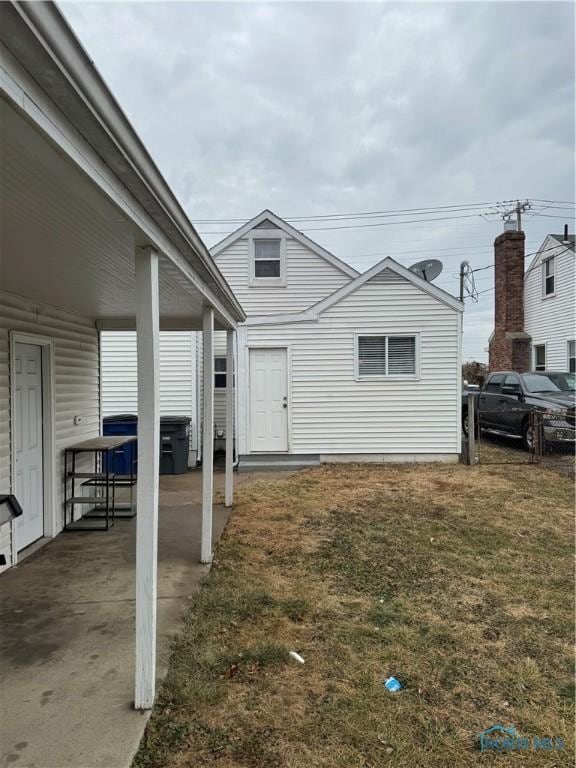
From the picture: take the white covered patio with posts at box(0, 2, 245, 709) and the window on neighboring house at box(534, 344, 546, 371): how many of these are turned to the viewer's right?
1

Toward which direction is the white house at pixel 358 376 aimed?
toward the camera

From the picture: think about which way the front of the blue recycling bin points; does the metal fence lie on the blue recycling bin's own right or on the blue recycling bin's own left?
on the blue recycling bin's own left

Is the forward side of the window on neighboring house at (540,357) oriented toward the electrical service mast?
no

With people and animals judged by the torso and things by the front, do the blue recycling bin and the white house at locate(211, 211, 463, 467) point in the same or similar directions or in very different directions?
same or similar directions

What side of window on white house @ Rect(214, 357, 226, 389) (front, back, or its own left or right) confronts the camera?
front

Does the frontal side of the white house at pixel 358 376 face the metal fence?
no

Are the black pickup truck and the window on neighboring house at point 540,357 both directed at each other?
no

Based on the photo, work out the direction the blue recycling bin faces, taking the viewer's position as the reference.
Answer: facing the viewer

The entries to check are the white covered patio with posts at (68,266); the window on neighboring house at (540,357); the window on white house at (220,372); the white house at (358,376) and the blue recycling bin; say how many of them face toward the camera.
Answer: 4

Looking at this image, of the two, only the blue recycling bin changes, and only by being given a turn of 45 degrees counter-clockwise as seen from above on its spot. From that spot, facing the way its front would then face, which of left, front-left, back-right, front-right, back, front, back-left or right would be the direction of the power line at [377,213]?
left

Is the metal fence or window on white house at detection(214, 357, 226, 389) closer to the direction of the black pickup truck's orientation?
the metal fence

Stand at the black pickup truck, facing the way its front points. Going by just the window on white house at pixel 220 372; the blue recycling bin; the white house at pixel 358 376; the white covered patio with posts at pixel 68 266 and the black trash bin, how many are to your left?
0

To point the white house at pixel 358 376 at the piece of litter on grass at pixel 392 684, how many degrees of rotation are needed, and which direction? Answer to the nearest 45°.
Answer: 0° — it already faces it

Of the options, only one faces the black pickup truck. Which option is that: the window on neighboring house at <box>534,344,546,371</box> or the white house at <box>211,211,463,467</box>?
the window on neighboring house

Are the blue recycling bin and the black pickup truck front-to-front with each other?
no

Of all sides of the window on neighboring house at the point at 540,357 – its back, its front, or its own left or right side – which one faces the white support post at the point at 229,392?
front

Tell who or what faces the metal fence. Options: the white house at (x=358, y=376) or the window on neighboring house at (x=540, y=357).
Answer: the window on neighboring house

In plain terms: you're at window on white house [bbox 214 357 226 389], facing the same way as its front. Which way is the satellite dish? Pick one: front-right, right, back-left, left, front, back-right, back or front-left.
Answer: left

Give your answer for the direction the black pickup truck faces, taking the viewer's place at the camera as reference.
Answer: facing the viewer and to the right of the viewer
